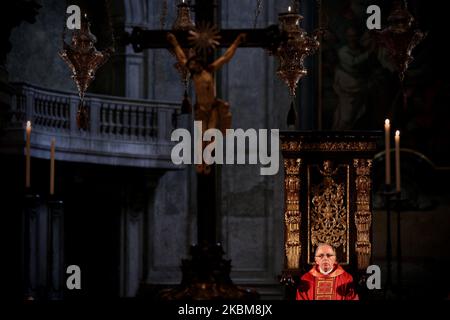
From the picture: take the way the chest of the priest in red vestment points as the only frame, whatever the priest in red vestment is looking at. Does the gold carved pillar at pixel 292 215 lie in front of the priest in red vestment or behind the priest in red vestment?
behind

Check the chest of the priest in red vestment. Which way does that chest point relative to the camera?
toward the camera

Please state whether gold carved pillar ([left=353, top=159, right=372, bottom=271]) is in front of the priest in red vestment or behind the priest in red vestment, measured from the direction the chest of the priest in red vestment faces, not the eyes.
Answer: behind
